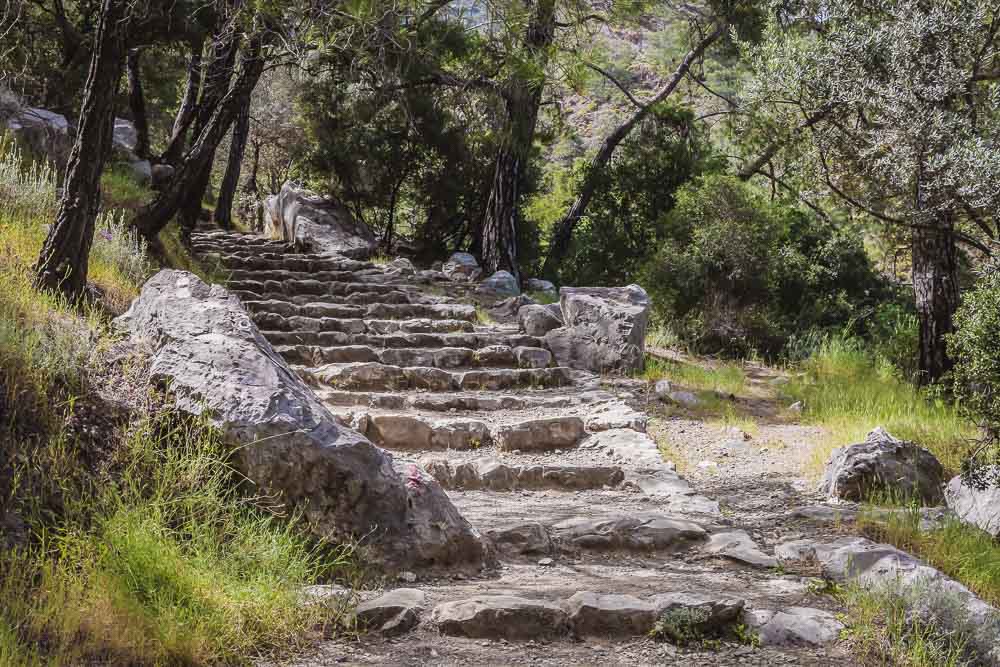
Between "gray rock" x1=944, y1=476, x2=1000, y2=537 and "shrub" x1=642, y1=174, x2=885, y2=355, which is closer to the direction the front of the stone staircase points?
the gray rock

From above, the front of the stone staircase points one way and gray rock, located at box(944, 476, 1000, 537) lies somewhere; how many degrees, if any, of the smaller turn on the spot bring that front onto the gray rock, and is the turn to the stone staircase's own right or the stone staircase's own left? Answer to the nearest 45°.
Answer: approximately 90° to the stone staircase's own left

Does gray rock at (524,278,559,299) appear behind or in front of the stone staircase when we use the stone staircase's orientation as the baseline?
behind

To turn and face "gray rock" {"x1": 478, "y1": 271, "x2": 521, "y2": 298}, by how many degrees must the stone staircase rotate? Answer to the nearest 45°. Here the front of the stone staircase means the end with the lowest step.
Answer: approximately 180°

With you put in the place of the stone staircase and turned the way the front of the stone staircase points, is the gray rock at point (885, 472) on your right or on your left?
on your left

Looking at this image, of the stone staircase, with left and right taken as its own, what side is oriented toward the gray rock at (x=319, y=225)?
back

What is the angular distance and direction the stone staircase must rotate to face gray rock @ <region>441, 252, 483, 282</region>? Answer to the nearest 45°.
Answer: approximately 180°

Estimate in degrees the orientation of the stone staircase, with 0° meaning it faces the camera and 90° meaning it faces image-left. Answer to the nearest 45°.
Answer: approximately 0°
